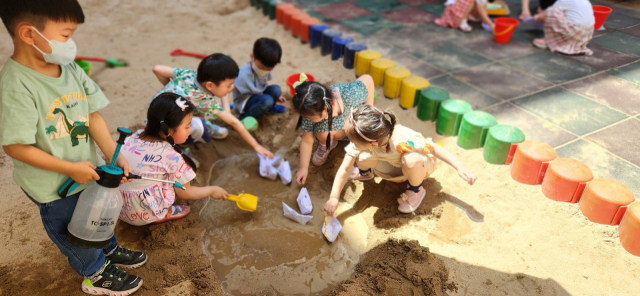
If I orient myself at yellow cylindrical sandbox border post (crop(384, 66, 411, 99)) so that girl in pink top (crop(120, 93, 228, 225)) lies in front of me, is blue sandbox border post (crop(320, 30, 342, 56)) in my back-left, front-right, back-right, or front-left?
back-right

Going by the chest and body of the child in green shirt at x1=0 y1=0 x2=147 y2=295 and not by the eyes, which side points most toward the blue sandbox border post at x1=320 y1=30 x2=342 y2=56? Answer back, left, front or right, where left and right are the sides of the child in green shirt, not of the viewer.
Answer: left

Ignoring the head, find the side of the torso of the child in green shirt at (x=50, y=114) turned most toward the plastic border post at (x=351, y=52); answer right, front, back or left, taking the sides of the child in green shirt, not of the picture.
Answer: left

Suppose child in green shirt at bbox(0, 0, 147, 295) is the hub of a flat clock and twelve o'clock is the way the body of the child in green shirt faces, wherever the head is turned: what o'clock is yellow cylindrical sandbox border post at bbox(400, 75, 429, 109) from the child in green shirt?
The yellow cylindrical sandbox border post is roughly at 10 o'clock from the child in green shirt.

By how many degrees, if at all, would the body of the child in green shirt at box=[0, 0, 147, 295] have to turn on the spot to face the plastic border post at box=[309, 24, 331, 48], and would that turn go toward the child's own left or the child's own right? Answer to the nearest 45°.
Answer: approximately 90° to the child's own left

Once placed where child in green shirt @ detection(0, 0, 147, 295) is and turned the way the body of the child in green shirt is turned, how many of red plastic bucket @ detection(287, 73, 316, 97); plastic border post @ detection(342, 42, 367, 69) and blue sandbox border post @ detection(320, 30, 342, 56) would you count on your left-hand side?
3

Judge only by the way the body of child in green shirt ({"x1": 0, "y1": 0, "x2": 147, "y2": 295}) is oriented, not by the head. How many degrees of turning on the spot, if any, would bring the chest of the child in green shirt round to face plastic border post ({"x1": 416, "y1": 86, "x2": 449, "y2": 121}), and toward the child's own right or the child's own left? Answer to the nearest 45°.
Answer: approximately 45° to the child's own left

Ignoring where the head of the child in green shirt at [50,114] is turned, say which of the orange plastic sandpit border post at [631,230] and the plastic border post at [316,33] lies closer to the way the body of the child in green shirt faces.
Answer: the orange plastic sandpit border post

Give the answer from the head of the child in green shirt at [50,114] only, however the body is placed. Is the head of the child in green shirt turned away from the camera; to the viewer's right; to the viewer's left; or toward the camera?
to the viewer's right
